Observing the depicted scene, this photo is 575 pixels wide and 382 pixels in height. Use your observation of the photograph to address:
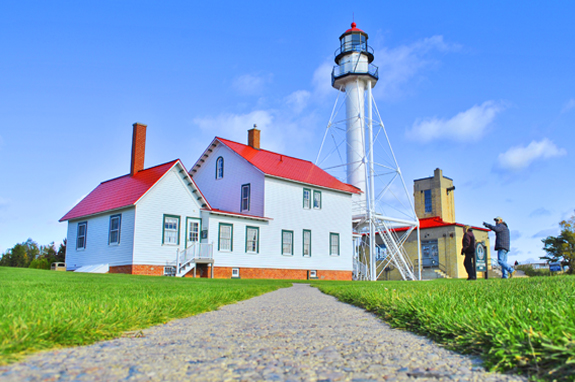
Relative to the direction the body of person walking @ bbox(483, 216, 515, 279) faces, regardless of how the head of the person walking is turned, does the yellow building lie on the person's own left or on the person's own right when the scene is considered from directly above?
on the person's own right

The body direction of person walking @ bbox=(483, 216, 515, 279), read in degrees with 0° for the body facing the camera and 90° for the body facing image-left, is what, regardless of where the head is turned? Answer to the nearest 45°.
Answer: approximately 90°

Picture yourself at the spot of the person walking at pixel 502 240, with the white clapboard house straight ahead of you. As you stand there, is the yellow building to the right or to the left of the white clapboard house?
right

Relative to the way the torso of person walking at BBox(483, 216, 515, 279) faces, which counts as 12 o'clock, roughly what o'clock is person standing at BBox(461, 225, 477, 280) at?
person standing at BBox(461, 225, 477, 280) is roughly at 12 o'clock from person walking at BBox(483, 216, 515, 279).

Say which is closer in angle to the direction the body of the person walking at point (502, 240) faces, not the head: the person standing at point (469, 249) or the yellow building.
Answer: the person standing

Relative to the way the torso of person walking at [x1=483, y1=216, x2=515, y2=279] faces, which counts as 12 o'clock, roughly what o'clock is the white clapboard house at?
The white clapboard house is roughly at 1 o'clock from the person walking.

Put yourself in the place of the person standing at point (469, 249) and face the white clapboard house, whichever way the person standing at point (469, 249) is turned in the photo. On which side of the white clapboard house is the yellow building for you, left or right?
right
